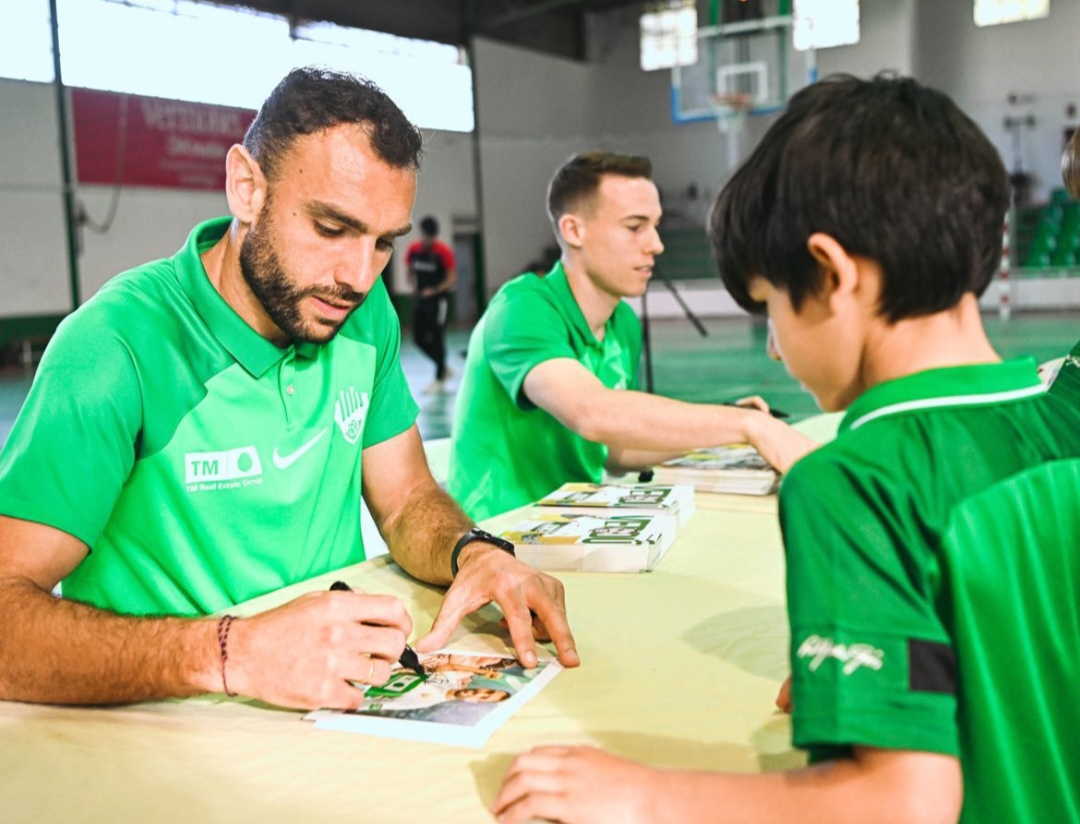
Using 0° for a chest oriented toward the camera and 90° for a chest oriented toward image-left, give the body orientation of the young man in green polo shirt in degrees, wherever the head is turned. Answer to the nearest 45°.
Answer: approximately 315°

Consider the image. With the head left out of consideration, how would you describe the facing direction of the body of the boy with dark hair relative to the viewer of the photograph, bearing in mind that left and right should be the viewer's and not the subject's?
facing away from the viewer and to the left of the viewer

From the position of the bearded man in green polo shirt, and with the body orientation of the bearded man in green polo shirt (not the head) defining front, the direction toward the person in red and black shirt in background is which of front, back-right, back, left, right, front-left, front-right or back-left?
back-left

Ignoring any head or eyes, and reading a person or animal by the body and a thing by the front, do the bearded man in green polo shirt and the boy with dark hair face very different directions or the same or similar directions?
very different directions

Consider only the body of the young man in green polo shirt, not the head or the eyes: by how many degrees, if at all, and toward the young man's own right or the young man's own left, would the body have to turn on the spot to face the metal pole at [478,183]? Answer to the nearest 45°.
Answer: approximately 135° to the young man's own left

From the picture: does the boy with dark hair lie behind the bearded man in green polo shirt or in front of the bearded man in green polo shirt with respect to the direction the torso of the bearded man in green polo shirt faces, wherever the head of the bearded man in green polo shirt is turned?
in front

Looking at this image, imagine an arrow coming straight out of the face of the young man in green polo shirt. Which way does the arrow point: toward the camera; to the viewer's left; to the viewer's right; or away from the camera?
to the viewer's right

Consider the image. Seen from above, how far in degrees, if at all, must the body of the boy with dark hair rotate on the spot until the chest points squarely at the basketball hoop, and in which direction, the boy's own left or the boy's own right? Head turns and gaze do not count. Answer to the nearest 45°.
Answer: approximately 45° to the boy's own right

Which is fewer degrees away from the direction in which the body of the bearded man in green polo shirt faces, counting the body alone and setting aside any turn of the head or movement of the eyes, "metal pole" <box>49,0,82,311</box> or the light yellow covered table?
the light yellow covered table

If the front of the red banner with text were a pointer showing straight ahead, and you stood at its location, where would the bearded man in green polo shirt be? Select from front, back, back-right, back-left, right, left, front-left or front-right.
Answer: front-right

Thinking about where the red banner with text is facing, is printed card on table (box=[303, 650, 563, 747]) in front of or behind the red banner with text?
in front
